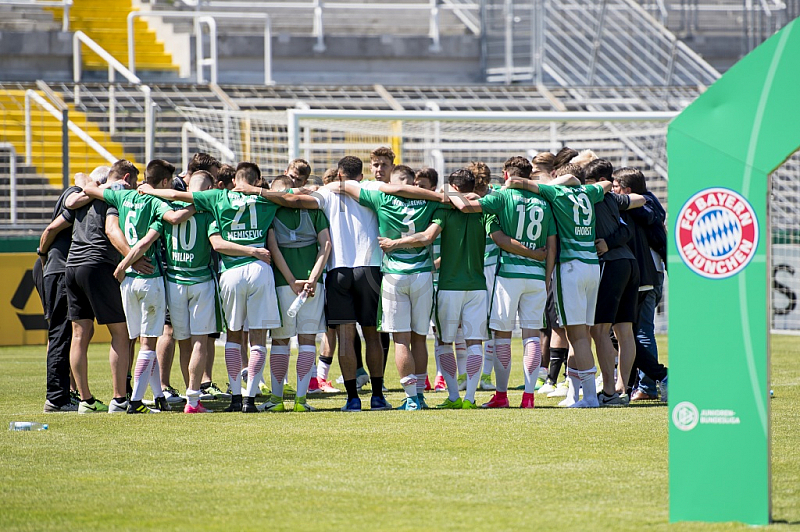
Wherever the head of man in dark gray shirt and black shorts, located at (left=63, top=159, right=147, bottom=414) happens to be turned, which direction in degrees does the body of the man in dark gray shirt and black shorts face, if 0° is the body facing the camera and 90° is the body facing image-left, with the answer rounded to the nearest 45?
approximately 225°

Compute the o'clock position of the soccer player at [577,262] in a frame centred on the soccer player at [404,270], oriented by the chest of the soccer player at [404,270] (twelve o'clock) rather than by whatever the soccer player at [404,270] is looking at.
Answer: the soccer player at [577,262] is roughly at 3 o'clock from the soccer player at [404,270].

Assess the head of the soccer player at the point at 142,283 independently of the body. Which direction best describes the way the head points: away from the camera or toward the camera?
away from the camera

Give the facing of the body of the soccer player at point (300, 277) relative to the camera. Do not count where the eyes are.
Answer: away from the camera

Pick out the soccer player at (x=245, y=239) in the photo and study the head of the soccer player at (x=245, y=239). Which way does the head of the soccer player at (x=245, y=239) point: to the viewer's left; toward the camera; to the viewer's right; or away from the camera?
away from the camera

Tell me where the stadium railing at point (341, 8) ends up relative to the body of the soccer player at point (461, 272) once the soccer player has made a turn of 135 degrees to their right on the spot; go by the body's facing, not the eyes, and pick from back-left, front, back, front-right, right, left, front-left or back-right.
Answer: back-left

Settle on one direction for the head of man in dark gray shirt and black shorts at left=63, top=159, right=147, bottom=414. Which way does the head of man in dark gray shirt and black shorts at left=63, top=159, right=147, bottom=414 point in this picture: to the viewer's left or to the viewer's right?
to the viewer's right

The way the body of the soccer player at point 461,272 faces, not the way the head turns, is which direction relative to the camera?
away from the camera

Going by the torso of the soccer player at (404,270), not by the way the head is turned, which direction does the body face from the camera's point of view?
away from the camera

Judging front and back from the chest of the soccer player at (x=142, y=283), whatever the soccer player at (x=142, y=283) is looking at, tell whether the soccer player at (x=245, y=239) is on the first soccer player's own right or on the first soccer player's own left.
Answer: on the first soccer player's own right

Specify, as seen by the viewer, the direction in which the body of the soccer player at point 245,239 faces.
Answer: away from the camera

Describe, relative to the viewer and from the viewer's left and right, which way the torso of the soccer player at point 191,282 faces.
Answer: facing away from the viewer

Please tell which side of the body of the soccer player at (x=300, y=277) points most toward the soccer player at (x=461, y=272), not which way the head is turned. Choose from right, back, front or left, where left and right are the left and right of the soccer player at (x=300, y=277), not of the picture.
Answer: right

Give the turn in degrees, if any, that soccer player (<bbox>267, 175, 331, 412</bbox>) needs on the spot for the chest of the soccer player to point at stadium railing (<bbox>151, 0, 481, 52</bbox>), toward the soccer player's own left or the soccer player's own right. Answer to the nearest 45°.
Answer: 0° — they already face it

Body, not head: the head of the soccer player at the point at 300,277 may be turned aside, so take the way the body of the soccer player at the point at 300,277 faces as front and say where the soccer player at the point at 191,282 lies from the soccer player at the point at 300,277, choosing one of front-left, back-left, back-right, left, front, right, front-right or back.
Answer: left

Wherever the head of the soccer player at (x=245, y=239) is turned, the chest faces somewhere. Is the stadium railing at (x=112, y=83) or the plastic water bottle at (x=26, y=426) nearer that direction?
the stadium railing
